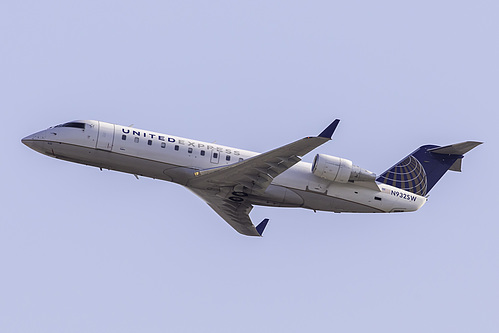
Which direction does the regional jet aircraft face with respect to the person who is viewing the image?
facing to the left of the viewer
